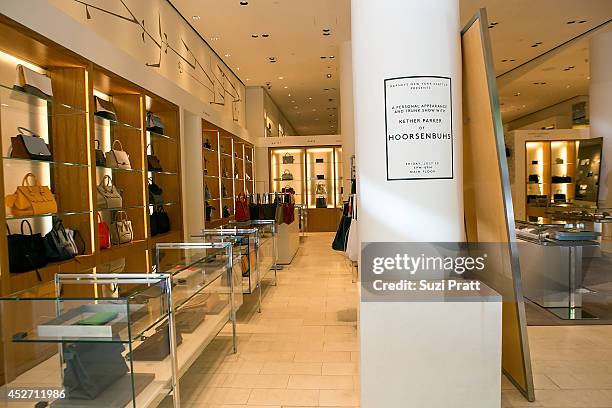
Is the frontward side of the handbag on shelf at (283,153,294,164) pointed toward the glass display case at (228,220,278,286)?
yes

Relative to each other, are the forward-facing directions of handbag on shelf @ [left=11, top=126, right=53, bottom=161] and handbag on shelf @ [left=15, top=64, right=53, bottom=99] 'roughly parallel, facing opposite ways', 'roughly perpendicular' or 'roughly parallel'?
roughly parallel

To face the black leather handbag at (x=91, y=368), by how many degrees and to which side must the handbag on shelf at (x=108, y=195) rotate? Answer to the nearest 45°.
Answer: approximately 45° to its right

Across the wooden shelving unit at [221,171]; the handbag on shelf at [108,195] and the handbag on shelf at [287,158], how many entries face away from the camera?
0

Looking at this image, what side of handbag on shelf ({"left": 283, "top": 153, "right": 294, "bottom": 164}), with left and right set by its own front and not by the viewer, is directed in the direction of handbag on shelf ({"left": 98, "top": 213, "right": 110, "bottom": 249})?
front

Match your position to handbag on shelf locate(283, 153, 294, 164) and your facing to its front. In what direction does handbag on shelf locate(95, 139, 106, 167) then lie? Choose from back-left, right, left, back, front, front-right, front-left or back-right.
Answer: front

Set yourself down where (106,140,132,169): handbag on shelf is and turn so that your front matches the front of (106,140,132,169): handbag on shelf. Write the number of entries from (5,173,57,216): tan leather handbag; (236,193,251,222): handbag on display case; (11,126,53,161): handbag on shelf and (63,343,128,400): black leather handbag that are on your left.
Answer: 1

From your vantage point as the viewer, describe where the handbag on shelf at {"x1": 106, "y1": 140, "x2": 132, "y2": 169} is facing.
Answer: facing the viewer and to the right of the viewer

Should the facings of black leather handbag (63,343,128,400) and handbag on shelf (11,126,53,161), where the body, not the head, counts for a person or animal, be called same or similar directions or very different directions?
same or similar directions

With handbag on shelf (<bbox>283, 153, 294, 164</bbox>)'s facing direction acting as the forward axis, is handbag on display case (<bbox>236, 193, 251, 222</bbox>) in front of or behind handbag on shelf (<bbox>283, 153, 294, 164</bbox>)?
in front

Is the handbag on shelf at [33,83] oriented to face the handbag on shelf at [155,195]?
no

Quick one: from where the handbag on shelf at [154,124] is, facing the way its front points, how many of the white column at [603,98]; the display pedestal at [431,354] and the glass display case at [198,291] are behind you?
0

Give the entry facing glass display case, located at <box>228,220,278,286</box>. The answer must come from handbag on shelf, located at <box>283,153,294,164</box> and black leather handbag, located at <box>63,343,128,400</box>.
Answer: the handbag on shelf

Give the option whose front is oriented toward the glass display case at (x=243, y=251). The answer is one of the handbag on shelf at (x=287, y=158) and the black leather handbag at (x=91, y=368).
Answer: the handbag on shelf

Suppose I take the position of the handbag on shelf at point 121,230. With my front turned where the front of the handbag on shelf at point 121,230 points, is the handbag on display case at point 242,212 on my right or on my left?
on my left

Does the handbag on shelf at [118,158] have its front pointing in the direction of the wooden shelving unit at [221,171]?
no

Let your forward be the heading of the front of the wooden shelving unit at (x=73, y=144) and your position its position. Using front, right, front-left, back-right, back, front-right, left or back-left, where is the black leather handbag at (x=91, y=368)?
front-right

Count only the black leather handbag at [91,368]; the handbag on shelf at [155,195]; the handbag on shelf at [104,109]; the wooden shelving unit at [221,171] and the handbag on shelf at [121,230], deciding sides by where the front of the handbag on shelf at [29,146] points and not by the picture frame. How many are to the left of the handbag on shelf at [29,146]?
4

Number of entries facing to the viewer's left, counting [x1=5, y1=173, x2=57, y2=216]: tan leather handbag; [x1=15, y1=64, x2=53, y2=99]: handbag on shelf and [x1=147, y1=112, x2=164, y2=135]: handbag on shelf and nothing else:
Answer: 0
